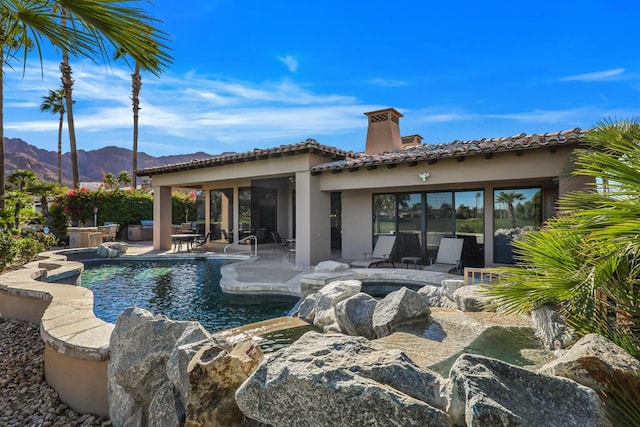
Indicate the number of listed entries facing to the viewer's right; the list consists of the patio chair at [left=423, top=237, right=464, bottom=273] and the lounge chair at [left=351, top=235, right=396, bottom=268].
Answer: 0

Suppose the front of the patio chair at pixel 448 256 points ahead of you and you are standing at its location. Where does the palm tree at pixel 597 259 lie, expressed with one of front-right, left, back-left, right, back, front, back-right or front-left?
front-left

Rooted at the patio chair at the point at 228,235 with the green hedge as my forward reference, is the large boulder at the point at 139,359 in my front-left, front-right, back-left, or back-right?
back-left

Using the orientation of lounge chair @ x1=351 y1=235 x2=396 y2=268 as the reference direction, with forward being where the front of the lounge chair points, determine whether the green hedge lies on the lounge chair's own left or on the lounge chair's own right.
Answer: on the lounge chair's own right

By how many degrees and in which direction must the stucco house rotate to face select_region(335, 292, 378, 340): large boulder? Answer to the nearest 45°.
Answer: approximately 45° to its left

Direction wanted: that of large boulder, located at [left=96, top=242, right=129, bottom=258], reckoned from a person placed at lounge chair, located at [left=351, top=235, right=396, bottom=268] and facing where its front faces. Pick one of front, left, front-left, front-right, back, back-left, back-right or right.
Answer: front-right

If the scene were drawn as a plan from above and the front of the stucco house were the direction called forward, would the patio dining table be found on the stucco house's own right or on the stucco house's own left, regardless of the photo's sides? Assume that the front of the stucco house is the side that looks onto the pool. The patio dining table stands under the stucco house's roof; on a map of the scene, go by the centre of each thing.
on the stucco house's own right

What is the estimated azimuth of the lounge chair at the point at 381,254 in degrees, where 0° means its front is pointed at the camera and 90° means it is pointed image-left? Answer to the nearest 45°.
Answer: approximately 45°
